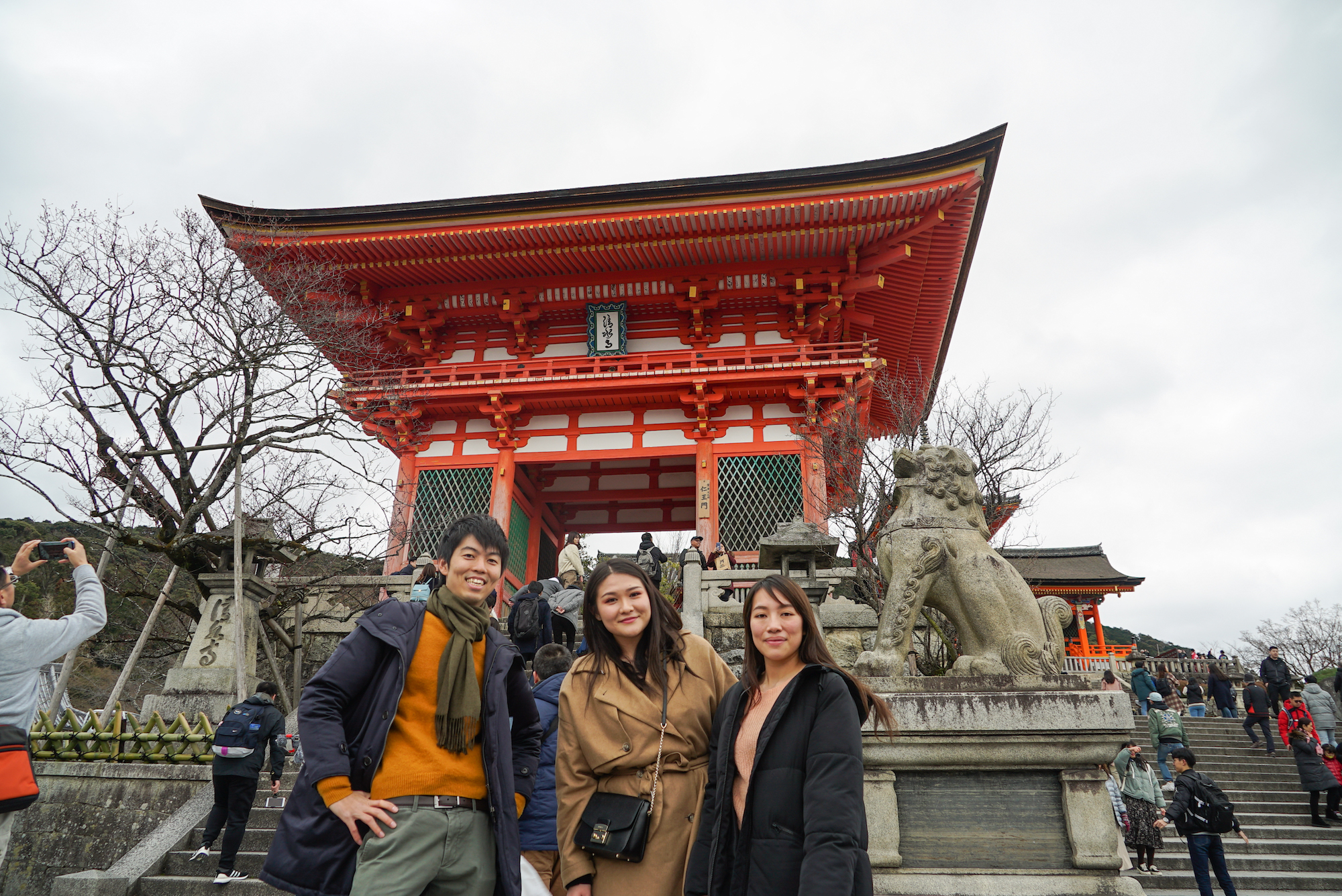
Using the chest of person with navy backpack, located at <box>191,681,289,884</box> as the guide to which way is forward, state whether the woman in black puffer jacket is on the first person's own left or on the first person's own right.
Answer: on the first person's own right

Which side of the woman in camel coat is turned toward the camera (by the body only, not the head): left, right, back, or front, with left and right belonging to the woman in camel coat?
front

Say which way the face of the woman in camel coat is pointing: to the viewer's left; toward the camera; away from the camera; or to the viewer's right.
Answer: toward the camera

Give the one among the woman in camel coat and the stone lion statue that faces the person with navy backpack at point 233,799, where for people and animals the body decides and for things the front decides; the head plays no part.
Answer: the stone lion statue

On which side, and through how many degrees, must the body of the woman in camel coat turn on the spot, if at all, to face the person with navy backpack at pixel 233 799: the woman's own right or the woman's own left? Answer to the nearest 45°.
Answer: approximately 135° to the woman's own right

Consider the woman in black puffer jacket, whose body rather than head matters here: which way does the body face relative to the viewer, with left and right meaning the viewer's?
facing the viewer and to the left of the viewer

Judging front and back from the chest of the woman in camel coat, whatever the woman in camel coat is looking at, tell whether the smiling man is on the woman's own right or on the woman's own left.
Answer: on the woman's own right

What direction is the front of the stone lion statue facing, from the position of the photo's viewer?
facing to the left of the viewer

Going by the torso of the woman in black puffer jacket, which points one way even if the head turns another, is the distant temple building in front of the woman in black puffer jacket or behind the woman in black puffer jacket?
behind

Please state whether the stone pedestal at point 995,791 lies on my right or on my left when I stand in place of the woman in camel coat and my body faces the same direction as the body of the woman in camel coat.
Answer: on my left

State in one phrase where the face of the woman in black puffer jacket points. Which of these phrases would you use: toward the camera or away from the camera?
toward the camera

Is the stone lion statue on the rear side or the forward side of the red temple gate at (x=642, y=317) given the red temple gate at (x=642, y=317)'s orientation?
on the forward side

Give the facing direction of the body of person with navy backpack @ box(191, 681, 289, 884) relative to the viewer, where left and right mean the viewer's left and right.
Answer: facing away from the viewer and to the right of the viewer

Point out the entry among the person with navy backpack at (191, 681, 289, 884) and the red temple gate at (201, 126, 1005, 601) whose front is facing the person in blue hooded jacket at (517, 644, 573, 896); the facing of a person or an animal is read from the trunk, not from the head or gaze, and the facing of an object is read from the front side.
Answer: the red temple gate

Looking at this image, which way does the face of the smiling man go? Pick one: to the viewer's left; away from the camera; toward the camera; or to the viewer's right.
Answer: toward the camera

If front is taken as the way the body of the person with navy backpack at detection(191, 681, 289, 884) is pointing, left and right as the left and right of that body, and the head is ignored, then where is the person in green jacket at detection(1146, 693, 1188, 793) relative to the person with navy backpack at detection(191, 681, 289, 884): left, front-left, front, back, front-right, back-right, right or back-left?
front-right
